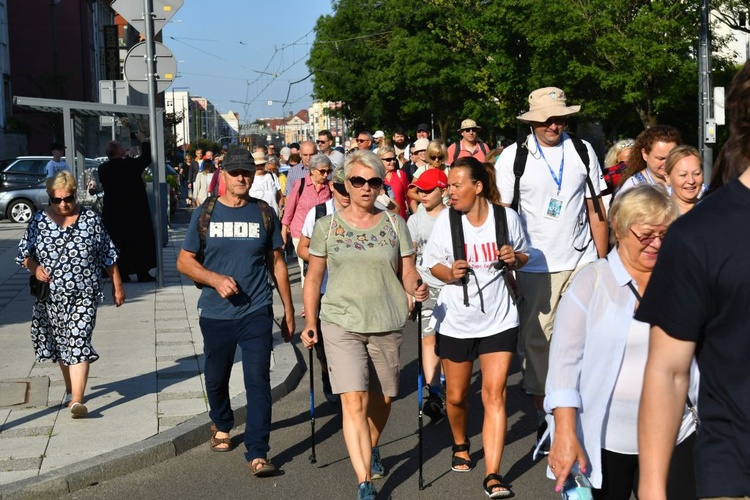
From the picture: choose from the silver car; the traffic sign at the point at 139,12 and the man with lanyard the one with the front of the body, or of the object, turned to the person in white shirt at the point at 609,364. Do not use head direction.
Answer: the man with lanyard

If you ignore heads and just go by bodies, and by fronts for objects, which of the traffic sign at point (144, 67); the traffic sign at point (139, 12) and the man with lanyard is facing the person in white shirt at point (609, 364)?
the man with lanyard

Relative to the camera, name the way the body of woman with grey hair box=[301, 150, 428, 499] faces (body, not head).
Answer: toward the camera

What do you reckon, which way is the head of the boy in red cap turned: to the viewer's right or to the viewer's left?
to the viewer's left

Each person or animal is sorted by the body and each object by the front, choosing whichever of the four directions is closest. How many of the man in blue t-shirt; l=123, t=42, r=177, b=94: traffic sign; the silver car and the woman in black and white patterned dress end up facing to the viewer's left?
1

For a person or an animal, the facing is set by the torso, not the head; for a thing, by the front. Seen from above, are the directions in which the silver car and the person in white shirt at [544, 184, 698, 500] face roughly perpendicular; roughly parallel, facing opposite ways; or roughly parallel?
roughly perpendicular

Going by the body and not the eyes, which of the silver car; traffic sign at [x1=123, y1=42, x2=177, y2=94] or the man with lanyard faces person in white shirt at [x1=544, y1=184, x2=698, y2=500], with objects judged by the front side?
the man with lanyard

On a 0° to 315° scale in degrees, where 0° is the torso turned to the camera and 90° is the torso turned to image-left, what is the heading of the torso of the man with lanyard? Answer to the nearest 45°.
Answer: approximately 0°

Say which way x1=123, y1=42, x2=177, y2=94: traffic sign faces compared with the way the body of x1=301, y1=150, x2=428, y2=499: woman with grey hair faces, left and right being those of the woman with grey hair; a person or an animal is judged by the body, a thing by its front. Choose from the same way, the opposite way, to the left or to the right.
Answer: the opposite way

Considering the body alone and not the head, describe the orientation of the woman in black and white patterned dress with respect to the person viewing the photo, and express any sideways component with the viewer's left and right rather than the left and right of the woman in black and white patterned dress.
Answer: facing the viewer

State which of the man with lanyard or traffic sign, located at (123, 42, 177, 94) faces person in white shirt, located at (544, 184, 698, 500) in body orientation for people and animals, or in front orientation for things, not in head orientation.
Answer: the man with lanyard

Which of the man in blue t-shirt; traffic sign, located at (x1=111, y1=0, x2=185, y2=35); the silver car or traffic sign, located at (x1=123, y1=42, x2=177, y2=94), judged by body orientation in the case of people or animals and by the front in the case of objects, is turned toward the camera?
the man in blue t-shirt

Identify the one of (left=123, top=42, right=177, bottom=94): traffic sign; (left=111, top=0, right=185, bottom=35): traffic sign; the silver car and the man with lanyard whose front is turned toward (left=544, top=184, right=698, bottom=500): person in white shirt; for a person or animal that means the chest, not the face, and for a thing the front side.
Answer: the man with lanyard

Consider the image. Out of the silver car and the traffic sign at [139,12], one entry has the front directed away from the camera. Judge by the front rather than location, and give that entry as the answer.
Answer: the traffic sign

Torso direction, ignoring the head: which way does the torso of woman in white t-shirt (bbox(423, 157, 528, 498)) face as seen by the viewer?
toward the camera

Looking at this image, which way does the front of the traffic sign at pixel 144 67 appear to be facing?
away from the camera

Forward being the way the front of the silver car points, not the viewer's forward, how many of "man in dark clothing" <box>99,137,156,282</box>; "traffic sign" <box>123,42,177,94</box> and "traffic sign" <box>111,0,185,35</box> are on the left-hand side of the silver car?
3
